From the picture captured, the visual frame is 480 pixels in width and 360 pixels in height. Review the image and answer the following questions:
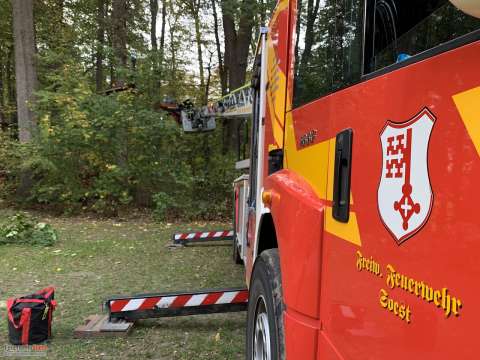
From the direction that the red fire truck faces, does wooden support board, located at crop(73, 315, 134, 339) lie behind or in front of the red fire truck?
behind

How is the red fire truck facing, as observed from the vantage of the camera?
facing the viewer and to the right of the viewer
